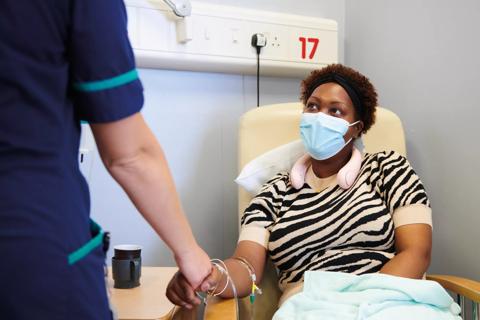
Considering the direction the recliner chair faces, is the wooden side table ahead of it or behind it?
ahead

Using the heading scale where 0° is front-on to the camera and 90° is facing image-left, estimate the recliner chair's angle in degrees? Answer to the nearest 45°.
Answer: approximately 0°
